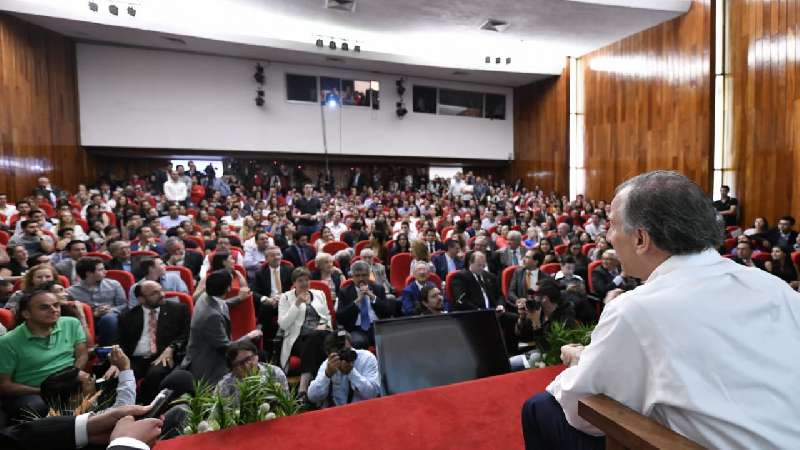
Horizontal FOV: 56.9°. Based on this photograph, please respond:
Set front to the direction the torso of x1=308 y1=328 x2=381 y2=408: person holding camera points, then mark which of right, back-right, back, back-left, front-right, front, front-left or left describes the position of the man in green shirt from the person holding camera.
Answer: right

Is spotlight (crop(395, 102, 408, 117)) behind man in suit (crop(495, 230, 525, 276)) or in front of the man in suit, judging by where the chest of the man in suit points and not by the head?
behind

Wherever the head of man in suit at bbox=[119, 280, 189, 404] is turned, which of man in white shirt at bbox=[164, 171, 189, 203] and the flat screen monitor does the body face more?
the flat screen monitor

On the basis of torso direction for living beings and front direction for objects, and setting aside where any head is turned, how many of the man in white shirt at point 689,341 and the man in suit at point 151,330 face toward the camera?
1

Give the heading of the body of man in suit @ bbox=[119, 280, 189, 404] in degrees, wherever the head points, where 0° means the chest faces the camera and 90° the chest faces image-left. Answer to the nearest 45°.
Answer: approximately 0°

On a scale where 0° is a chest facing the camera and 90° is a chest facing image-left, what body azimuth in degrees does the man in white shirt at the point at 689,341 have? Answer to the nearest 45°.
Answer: approximately 135°

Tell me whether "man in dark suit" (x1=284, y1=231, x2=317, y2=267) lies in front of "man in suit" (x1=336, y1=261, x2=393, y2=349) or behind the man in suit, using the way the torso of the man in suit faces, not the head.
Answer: behind

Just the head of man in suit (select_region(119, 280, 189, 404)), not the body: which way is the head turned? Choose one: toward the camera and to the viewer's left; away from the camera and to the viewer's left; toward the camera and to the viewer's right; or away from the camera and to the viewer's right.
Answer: toward the camera and to the viewer's right

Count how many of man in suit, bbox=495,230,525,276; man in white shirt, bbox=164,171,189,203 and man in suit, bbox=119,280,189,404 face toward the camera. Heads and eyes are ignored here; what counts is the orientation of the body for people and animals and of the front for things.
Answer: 3

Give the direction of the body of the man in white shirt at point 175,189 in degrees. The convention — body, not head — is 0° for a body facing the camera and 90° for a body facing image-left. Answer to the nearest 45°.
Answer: approximately 0°

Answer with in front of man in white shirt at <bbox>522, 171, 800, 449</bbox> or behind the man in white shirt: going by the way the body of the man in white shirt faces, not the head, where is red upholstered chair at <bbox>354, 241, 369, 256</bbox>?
in front

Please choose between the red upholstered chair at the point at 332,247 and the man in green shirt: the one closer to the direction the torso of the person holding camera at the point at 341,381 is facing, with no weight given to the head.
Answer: the man in green shirt

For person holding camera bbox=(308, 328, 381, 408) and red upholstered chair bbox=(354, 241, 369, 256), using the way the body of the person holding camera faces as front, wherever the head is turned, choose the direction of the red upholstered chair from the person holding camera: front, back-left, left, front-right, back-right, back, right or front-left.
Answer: back

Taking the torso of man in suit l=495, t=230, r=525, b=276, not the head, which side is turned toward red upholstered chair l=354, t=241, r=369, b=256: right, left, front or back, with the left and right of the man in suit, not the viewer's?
right

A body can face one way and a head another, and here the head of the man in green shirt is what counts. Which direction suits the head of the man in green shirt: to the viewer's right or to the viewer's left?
to the viewer's right
